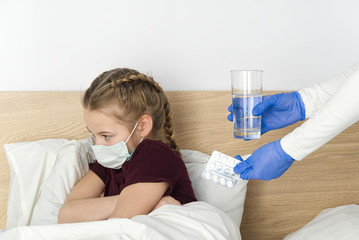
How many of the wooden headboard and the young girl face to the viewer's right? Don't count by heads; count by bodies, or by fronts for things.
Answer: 0

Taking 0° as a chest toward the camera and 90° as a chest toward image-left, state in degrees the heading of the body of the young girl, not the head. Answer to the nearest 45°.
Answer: approximately 45°

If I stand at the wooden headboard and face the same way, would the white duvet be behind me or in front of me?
in front

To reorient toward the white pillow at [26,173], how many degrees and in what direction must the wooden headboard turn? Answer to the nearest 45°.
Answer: approximately 90° to its right

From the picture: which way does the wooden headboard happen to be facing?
toward the camera

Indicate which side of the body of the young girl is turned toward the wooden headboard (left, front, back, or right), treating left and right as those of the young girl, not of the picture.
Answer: back
